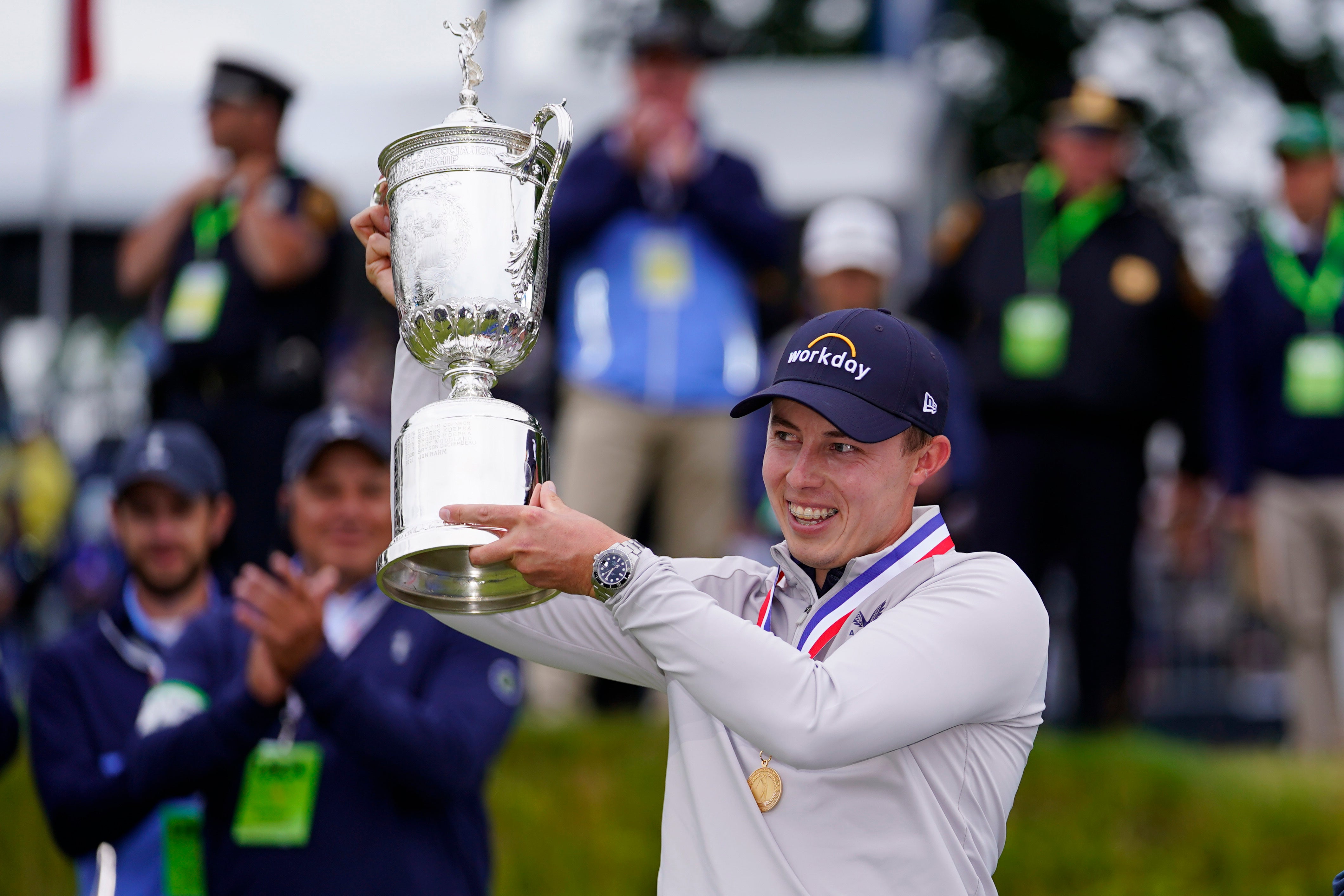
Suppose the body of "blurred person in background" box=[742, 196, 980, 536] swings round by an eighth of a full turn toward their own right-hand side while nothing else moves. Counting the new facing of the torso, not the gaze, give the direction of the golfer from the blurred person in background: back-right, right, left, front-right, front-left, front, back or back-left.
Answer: front-left

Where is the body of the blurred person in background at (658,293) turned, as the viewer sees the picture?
toward the camera

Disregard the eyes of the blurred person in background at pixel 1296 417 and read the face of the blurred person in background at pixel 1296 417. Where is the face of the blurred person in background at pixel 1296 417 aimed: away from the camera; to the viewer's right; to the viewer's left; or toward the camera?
toward the camera

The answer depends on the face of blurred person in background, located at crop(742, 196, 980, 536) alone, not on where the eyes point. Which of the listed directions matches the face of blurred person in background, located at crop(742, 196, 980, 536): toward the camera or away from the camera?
toward the camera

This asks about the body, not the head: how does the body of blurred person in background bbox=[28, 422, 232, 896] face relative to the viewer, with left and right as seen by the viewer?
facing the viewer

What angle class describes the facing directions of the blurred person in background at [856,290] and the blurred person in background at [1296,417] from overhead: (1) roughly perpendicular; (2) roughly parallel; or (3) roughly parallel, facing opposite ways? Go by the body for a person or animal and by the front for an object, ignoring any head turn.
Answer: roughly parallel

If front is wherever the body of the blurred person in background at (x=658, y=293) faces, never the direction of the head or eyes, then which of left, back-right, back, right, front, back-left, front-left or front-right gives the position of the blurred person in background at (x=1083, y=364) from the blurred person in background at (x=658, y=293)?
left

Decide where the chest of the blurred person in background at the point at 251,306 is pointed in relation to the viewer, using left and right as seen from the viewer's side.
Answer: facing the viewer and to the left of the viewer

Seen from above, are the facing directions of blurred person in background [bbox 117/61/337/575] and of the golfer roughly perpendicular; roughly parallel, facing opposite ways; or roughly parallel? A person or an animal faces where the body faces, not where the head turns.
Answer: roughly parallel

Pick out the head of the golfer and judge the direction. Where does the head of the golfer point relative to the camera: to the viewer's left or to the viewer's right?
to the viewer's left

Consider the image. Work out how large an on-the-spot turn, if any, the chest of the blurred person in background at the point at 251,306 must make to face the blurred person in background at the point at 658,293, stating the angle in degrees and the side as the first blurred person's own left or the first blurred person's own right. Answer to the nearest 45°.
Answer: approximately 135° to the first blurred person's own left

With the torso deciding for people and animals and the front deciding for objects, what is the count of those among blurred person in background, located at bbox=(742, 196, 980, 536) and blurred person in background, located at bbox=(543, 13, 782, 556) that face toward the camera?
2

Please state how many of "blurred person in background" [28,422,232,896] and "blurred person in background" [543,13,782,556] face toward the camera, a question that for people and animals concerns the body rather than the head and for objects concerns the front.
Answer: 2

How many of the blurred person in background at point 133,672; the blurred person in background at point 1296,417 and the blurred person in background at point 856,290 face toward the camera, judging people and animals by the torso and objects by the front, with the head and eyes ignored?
3

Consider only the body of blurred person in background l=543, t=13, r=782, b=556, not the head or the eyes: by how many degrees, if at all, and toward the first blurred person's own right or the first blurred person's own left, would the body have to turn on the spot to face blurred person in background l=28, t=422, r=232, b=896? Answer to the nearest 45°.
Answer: approximately 45° to the first blurred person's own right

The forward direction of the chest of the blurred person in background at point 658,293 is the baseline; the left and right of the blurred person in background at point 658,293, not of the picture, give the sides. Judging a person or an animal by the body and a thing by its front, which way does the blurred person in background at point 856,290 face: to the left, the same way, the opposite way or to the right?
the same way

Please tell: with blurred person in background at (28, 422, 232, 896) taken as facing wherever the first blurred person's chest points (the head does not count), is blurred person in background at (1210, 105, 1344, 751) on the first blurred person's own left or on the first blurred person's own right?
on the first blurred person's own left

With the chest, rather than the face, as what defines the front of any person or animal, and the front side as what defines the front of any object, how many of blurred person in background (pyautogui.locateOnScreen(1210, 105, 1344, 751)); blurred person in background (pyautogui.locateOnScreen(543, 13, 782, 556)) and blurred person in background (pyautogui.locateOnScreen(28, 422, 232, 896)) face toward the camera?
3

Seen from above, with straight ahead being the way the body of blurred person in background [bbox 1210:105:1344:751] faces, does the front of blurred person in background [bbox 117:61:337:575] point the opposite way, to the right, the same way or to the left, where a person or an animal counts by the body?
the same way
